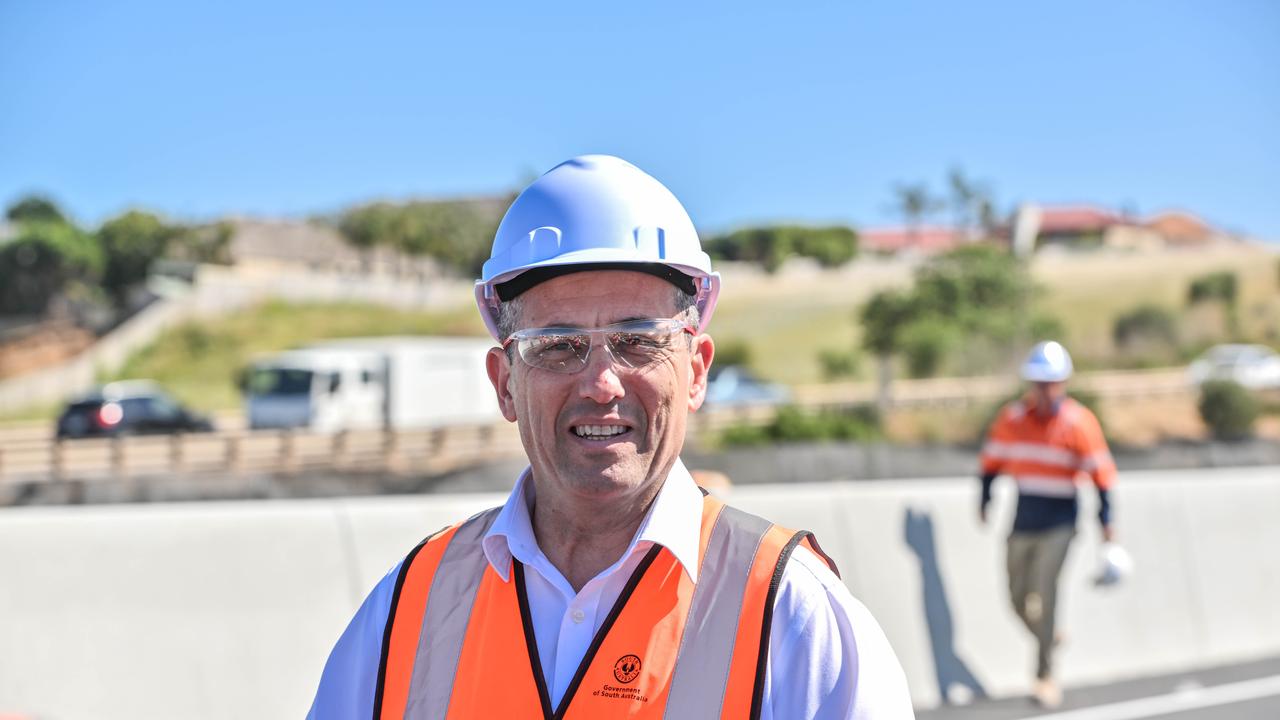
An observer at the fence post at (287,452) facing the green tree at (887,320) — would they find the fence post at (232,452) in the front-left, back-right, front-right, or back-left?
back-left

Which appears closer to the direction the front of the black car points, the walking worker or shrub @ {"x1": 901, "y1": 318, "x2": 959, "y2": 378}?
the shrub

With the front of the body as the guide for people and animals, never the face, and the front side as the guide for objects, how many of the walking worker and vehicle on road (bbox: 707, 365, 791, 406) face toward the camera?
1

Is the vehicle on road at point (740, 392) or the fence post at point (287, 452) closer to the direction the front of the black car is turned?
the vehicle on road

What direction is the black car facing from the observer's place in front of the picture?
facing away from the viewer and to the right of the viewer
